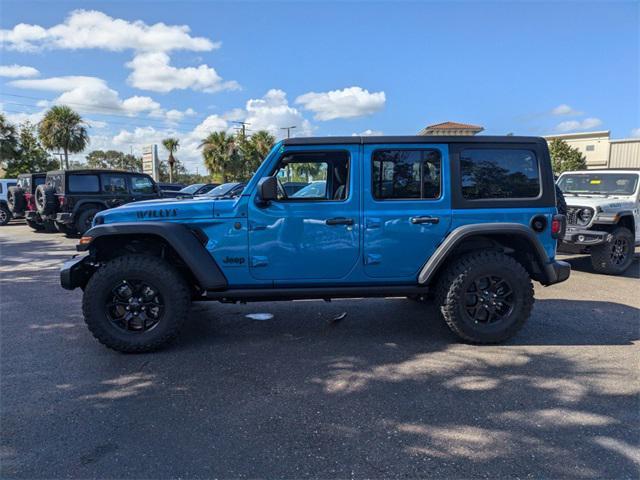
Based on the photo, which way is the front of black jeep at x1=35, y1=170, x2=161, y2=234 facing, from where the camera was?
facing away from the viewer and to the right of the viewer

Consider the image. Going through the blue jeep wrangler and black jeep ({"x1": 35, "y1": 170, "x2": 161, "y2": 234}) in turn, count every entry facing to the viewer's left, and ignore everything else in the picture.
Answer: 1

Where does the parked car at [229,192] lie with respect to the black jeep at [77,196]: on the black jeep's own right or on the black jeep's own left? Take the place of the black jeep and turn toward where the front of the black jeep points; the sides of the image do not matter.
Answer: on the black jeep's own right

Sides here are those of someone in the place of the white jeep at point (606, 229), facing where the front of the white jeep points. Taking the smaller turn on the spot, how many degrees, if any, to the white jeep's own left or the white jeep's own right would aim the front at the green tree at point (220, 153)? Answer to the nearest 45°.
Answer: approximately 90° to the white jeep's own right

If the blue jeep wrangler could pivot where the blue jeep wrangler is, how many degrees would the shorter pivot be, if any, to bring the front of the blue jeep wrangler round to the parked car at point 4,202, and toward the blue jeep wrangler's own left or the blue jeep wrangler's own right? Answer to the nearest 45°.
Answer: approximately 45° to the blue jeep wrangler's own right

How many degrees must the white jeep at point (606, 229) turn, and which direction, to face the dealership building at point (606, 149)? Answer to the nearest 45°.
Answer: approximately 135° to its right

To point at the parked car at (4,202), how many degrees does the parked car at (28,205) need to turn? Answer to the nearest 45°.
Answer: approximately 45° to its left

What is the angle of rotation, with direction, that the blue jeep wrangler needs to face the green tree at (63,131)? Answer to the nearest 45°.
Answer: approximately 45° to its right

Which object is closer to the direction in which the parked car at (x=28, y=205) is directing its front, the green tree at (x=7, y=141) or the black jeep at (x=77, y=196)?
the green tree

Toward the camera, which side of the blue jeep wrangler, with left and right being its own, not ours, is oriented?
left

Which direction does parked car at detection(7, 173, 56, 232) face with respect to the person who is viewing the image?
facing away from the viewer and to the right of the viewer
